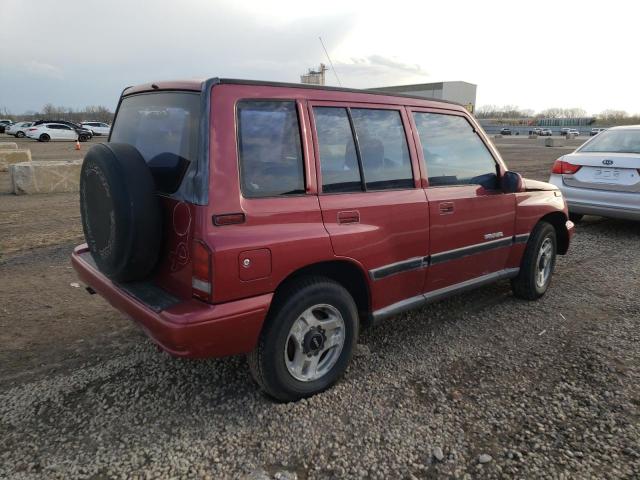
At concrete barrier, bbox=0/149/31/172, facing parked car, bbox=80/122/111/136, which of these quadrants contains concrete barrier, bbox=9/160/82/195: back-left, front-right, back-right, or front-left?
back-right

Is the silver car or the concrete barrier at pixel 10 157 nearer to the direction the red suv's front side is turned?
the silver car

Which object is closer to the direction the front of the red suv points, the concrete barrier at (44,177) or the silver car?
the silver car

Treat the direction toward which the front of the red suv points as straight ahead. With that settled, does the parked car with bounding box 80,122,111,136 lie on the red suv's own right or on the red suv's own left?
on the red suv's own left

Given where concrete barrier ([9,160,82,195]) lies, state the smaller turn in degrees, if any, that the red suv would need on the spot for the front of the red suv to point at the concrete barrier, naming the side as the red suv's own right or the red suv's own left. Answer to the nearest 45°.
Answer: approximately 90° to the red suv's own left

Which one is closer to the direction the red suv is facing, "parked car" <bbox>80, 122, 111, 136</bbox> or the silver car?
the silver car

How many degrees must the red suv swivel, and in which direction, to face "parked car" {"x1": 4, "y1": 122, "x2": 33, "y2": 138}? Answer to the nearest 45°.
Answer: approximately 90° to its left

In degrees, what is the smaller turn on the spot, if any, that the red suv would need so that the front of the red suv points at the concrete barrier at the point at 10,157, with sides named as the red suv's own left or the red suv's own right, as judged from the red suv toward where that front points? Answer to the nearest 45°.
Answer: approximately 90° to the red suv's own left

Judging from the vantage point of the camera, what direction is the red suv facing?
facing away from the viewer and to the right of the viewer

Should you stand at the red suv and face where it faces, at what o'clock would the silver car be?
The silver car is roughly at 12 o'clock from the red suv.
